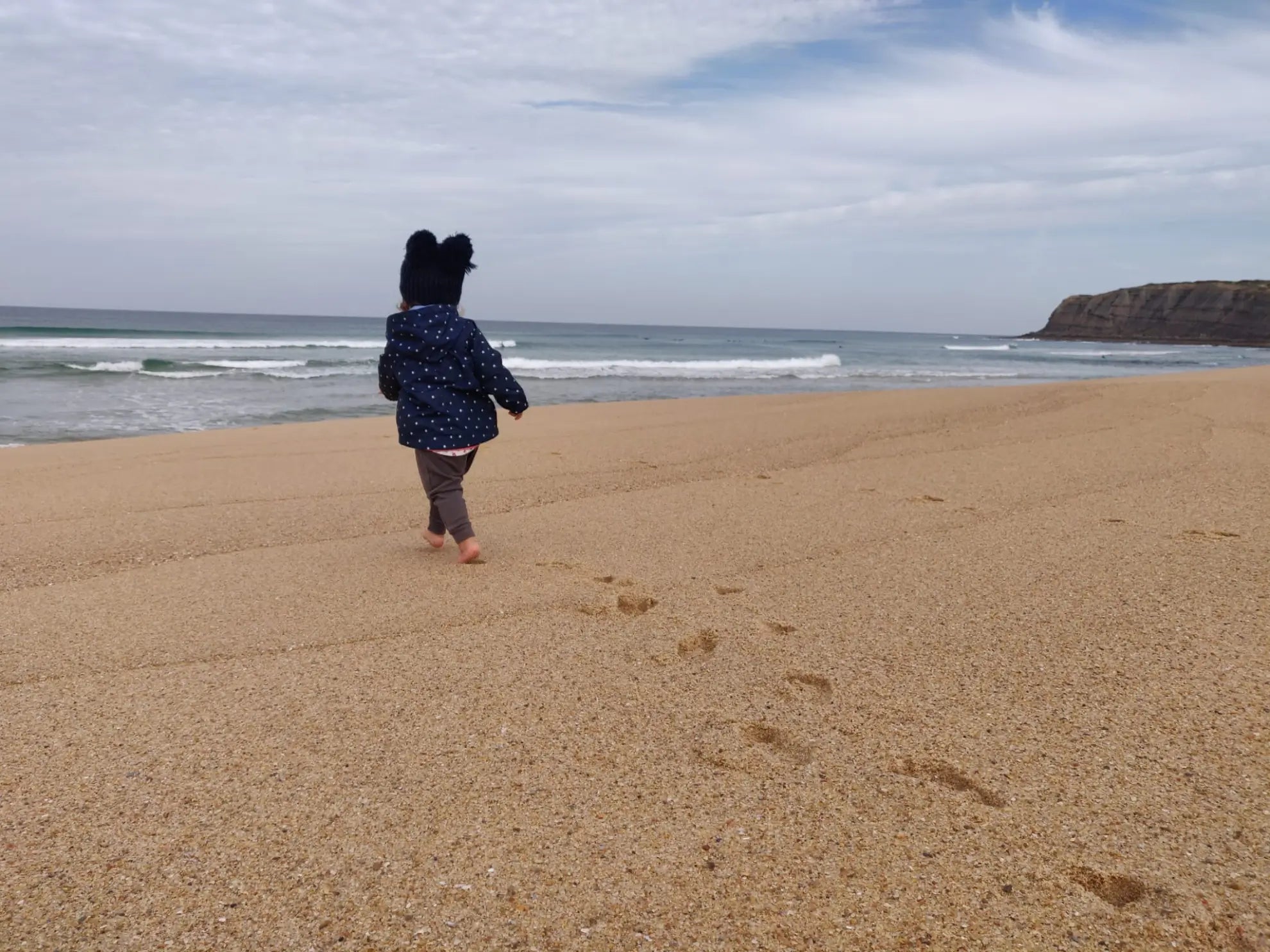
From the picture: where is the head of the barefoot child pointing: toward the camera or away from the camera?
away from the camera

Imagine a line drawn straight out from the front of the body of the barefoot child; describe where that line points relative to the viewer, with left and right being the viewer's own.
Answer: facing away from the viewer and to the left of the viewer
